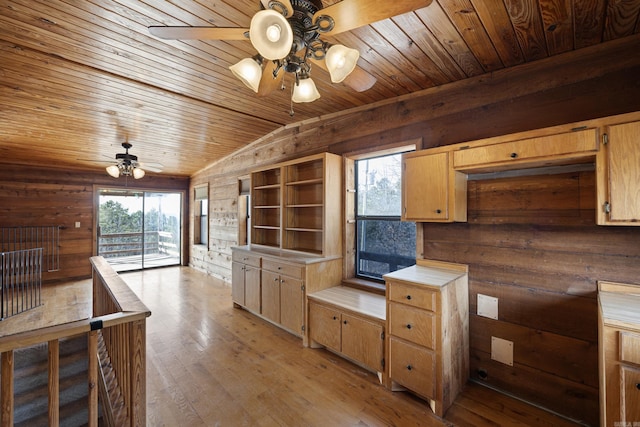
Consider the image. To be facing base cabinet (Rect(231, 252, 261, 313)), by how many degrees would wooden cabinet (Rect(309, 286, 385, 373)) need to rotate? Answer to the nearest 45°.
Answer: approximately 90° to its right

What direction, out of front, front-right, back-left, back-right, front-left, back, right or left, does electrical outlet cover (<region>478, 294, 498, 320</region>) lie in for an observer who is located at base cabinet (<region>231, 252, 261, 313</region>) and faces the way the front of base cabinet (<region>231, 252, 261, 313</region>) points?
left

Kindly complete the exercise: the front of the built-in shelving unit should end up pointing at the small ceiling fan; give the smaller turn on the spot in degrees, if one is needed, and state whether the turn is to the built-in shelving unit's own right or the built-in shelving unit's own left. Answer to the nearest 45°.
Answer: approximately 45° to the built-in shelving unit's own right

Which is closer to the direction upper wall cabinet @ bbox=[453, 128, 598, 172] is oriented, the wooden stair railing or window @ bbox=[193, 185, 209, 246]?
the wooden stair railing

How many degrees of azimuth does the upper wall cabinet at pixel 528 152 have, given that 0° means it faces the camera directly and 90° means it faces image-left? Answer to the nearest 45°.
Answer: approximately 45°

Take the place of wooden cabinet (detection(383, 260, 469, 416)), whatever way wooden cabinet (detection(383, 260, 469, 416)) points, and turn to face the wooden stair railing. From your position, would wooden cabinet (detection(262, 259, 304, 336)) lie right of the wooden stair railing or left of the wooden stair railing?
right

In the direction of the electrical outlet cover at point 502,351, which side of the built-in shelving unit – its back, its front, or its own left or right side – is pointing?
left

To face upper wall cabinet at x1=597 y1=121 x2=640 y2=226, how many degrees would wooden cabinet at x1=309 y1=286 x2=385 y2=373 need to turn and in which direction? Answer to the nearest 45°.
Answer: approximately 90° to its left

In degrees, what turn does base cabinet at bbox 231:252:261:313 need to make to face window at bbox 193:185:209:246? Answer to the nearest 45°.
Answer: approximately 135° to its right

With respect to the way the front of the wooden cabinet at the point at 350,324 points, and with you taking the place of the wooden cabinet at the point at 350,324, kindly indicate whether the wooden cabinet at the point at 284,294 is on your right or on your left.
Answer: on your right

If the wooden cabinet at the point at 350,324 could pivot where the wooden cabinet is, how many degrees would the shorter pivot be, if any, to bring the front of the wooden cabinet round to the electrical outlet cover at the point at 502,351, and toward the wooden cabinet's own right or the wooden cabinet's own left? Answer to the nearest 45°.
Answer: approximately 135° to the wooden cabinet's own left
